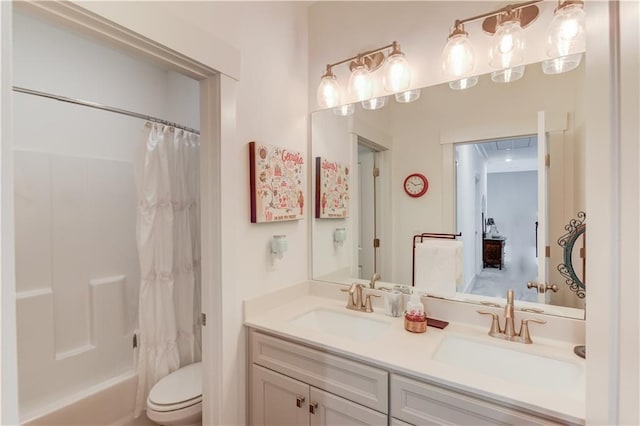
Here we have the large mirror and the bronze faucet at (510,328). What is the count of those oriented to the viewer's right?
0

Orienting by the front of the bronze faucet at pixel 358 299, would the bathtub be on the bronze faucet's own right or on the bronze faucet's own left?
on the bronze faucet's own right

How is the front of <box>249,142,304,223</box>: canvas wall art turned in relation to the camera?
facing the viewer and to the right of the viewer

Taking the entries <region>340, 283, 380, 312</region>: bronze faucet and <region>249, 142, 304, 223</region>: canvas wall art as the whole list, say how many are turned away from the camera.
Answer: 0

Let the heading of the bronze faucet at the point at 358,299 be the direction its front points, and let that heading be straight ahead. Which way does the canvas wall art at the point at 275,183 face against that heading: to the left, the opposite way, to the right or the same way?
to the left

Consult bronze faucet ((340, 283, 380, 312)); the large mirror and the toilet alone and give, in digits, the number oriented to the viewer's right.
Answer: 0

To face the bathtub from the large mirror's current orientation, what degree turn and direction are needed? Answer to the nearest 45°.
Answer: approximately 45° to its right

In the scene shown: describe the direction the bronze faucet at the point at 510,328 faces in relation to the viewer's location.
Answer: facing the viewer and to the left of the viewer
